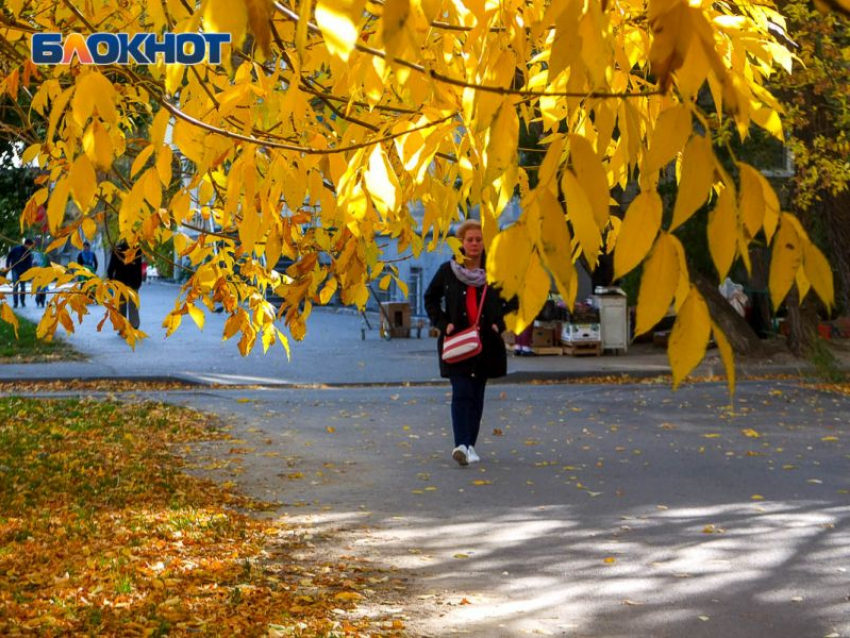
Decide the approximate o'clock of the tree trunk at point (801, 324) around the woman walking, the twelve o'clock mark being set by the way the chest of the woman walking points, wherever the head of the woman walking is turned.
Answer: The tree trunk is roughly at 7 o'clock from the woman walking.

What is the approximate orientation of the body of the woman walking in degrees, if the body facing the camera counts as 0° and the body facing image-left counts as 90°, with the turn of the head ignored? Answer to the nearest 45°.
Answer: approximately 0°

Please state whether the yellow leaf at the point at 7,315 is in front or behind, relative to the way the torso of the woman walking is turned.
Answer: in front

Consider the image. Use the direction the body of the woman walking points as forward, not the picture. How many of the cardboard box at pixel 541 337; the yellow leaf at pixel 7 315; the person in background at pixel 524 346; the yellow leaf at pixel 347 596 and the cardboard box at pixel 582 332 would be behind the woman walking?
3

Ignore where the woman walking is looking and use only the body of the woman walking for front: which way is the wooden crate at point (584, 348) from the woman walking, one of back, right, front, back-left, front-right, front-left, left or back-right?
back

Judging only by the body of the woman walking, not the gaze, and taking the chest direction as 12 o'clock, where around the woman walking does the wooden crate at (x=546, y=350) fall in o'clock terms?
The wooden crate is roughly at 6 o'clock from the woman walking.

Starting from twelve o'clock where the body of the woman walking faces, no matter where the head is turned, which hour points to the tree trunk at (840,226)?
The tree trunk is roughly at 7 o'clock from the woman walking.

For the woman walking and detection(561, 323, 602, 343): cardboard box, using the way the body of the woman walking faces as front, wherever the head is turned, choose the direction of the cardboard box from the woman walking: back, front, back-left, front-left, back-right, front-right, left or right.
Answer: back

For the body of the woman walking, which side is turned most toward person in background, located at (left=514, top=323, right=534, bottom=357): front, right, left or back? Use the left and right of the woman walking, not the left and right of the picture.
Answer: back
